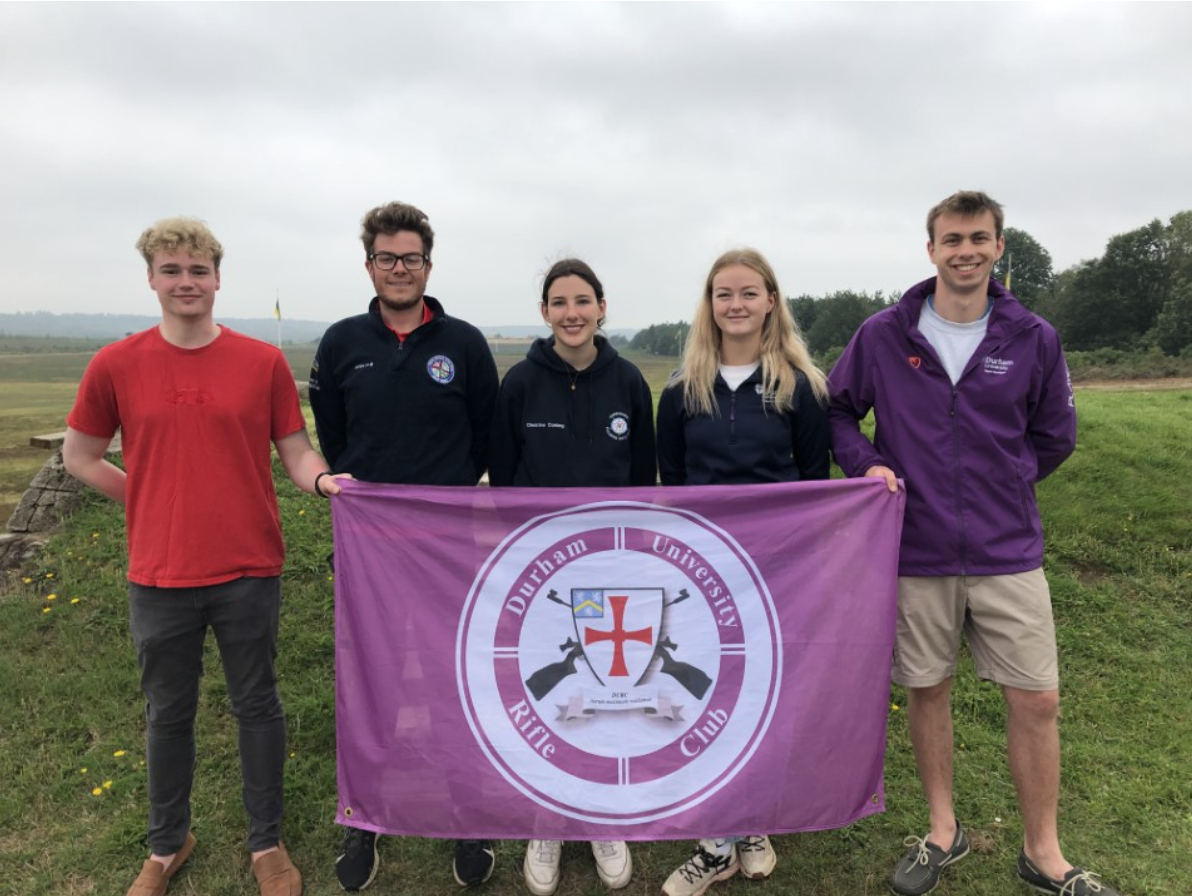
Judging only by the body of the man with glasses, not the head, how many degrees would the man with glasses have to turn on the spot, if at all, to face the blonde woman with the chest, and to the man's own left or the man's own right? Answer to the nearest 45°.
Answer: approximately 90° to the man's own left

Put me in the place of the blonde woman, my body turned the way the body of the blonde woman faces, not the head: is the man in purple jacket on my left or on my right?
on my left

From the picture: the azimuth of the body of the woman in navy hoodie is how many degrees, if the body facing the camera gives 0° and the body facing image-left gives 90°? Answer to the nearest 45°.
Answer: approximately 0°

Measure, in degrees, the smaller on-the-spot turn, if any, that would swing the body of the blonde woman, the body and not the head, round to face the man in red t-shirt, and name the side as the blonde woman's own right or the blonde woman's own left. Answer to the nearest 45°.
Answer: approximately 90° to the blonde woman's own right

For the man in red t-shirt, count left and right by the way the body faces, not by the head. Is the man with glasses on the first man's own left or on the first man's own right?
on the first man's own left

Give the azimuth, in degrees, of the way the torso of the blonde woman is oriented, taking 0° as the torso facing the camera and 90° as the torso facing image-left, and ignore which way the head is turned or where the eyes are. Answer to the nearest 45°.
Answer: approximately 0°

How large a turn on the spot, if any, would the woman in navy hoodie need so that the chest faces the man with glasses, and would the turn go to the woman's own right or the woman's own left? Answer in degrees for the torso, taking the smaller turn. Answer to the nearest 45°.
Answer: approximately 90° to the woman's own right
